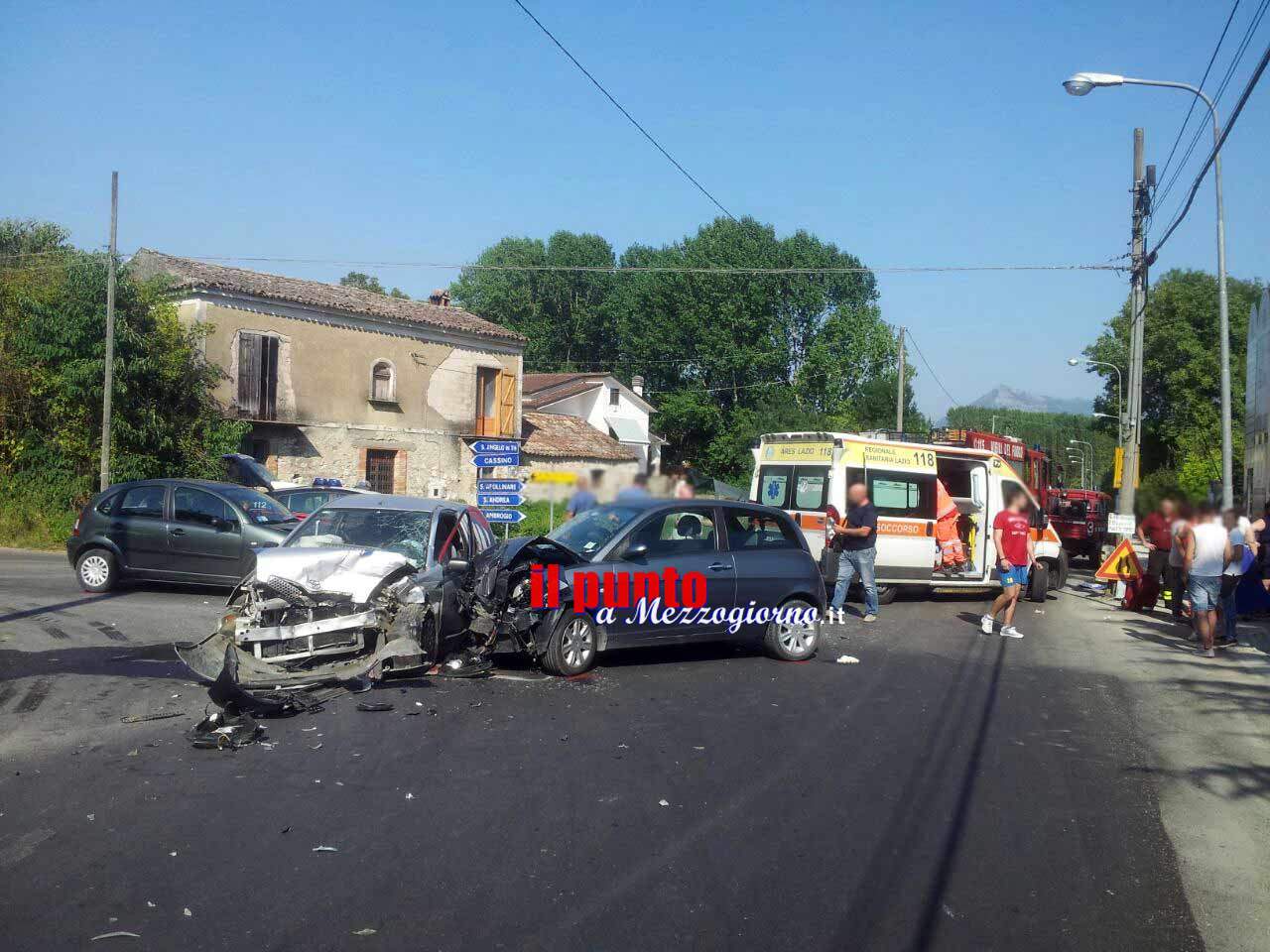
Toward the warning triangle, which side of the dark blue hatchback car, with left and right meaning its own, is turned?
back

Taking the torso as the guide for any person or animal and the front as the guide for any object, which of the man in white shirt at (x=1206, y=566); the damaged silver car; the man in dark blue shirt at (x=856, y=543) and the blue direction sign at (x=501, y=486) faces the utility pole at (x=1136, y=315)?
the man in white shirt

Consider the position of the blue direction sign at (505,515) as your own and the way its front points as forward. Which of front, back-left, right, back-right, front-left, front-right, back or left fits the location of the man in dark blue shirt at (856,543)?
front-left

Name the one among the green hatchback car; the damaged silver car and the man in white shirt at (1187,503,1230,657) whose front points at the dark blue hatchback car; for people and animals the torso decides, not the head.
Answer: the green hatchback car

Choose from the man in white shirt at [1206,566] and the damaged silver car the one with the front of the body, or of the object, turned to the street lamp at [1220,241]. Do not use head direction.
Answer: the man in white shirt

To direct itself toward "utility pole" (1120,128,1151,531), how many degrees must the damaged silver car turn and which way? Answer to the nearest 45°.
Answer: approximately 180°

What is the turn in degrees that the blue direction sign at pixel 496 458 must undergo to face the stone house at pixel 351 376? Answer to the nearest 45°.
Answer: approximately 180°

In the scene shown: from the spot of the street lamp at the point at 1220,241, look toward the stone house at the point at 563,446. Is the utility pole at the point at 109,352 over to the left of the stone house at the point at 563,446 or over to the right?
left
